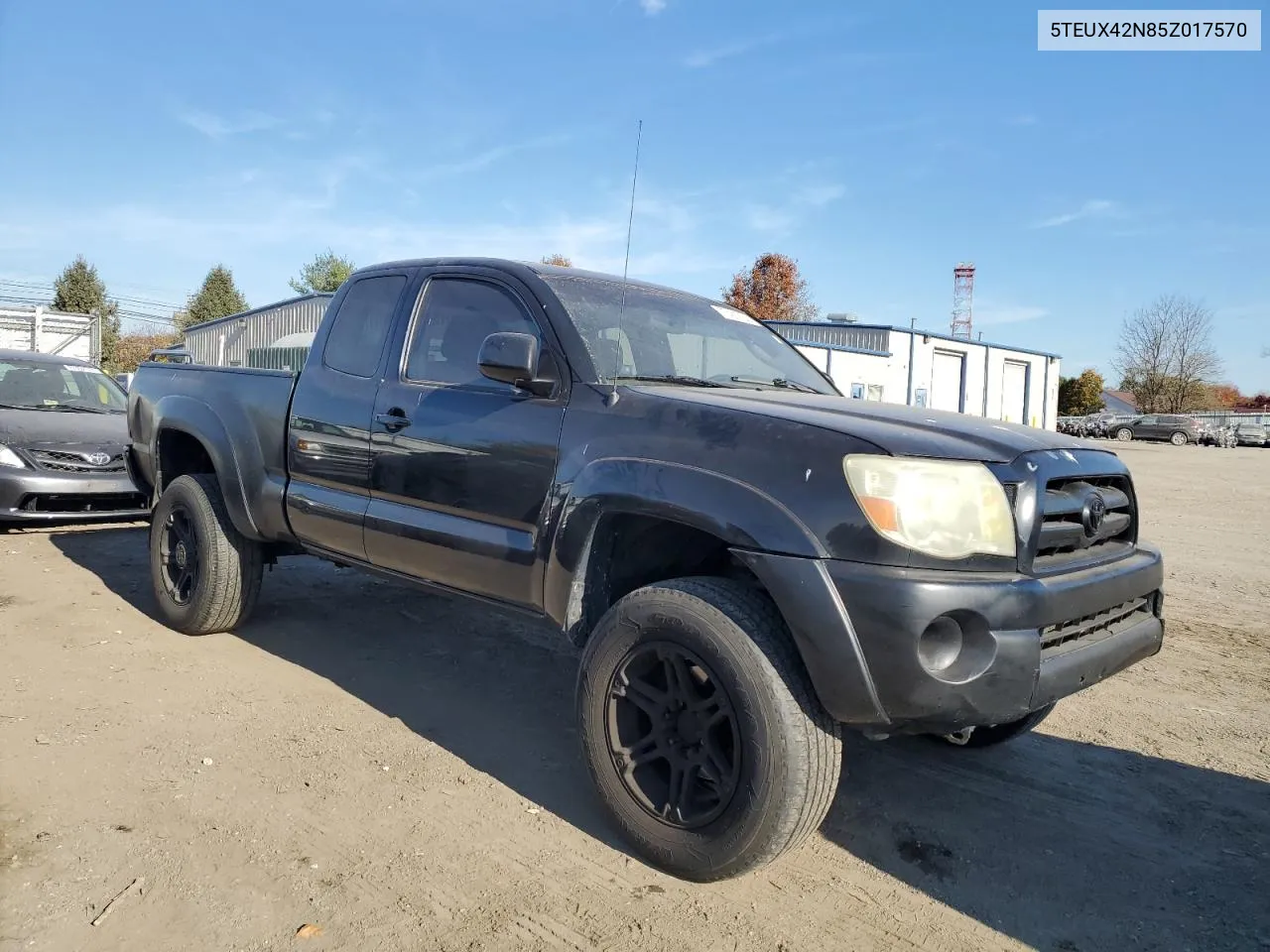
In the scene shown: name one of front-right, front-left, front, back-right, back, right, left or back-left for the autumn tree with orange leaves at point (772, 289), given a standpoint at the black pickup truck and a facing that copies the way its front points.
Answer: back-left

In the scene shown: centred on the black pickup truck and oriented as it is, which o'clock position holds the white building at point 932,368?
The white building is roughly at 8 o'clock from the black pickup truck.

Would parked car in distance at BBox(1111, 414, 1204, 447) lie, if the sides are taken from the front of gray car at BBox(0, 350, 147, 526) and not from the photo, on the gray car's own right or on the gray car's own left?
on the gray car's own left

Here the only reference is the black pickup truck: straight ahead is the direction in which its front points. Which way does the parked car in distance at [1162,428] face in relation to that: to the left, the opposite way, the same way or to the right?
the opposite way

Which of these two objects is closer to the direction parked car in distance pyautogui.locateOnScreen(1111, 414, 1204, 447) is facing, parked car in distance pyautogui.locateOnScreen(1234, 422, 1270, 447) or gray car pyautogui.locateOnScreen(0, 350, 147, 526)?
the gray car

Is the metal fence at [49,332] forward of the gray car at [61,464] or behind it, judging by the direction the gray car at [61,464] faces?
behind

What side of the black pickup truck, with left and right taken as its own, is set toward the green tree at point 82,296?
back

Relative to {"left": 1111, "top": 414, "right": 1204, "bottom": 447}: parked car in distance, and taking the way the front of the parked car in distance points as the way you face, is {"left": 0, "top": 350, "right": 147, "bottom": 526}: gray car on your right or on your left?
on your left

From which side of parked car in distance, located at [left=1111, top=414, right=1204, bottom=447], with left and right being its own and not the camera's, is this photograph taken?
left

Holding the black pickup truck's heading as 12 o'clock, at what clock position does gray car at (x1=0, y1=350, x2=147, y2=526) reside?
The gray car is roughly at 6 o'clock from the black pickup truck.

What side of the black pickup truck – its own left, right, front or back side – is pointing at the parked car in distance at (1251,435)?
left
